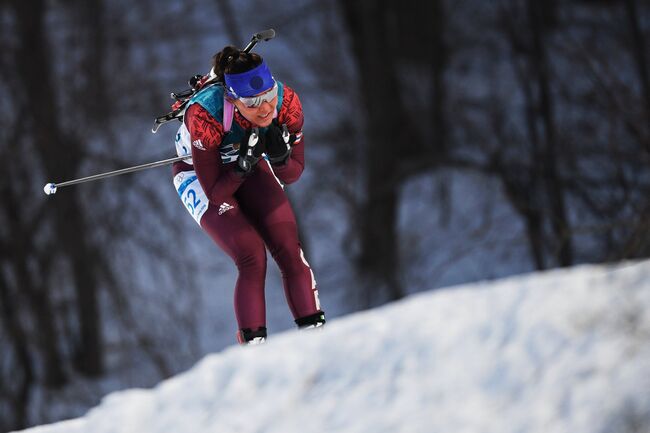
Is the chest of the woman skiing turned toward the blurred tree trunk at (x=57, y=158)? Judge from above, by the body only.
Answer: no

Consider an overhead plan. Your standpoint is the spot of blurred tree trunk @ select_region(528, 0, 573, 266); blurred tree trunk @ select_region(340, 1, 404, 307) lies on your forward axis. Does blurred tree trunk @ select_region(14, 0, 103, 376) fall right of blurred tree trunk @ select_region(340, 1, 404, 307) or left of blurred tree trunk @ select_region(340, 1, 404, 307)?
left

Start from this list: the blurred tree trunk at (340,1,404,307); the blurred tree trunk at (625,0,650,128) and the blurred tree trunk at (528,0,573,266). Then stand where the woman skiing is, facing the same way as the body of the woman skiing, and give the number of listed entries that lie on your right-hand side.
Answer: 0

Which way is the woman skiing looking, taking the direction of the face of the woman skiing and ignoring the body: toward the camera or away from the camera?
toward the camera

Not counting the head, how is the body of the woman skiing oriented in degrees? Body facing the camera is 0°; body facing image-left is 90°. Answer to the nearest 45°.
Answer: approximately 315°

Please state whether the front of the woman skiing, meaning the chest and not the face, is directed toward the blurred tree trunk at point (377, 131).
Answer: no

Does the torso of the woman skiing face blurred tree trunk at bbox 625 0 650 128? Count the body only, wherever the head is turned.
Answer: no

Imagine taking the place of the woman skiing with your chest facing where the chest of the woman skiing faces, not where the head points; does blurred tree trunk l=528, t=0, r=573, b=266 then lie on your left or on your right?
on your left
